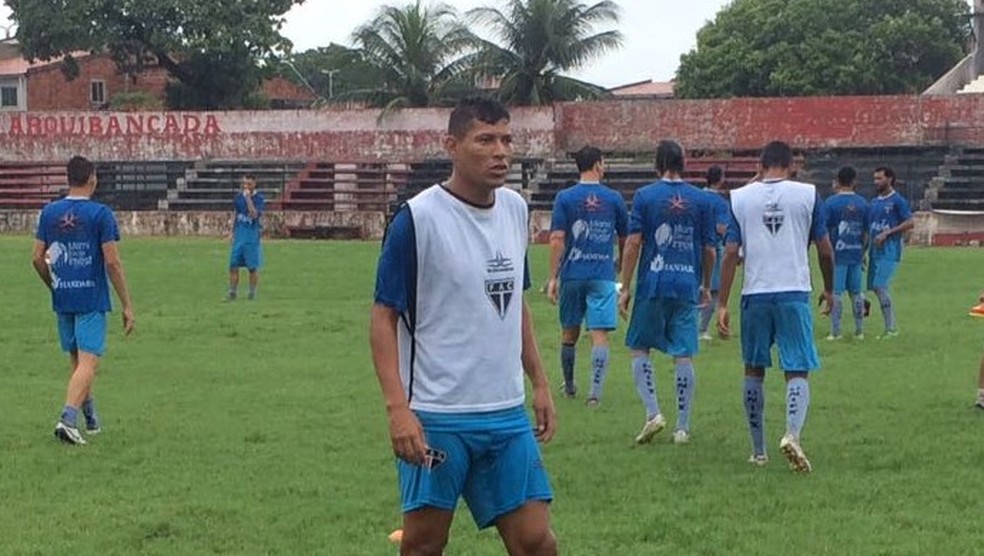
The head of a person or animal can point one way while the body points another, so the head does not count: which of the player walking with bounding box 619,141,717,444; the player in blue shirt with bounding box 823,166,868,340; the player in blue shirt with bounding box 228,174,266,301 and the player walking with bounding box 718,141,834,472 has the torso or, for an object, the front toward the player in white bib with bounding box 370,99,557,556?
the player in blue shirt with bounding box 228,174,266,301

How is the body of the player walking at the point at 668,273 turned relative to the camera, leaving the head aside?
away from the camera

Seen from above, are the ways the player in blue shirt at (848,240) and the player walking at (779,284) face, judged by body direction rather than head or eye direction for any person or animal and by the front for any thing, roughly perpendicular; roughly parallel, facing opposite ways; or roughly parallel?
roughly parallel

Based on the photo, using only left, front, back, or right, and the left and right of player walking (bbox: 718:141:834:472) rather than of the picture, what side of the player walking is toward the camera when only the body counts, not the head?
back

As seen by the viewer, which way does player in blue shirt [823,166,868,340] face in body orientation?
away from the camera

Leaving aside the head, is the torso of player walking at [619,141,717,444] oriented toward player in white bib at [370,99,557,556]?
no

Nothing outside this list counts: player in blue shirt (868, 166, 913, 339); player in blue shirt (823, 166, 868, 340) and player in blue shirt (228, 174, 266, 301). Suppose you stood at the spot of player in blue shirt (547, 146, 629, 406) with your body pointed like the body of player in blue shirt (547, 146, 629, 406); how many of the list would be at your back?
0

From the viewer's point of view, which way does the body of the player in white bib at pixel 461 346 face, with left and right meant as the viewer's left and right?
facing the viewer and to the right of the viewer

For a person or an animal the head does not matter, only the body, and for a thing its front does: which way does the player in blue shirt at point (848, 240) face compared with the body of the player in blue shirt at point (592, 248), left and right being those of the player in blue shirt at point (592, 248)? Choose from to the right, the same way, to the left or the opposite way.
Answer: the same way

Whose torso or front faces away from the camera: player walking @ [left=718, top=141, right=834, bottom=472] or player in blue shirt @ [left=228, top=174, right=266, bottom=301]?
the player walking

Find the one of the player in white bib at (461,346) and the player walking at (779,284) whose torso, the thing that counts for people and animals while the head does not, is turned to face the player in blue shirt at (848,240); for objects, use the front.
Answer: the player walking

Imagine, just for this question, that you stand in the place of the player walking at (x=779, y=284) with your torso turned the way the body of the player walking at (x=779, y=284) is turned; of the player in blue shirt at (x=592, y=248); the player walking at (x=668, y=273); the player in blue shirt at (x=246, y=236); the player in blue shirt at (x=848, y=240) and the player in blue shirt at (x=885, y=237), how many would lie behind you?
0

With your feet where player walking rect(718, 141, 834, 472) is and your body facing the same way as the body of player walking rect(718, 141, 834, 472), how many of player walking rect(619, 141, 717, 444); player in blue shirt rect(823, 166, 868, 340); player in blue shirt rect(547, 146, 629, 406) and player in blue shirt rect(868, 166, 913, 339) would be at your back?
0

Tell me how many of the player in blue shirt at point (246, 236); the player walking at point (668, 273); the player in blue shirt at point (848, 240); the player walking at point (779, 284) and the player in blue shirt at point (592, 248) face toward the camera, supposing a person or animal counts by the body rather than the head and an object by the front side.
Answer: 1

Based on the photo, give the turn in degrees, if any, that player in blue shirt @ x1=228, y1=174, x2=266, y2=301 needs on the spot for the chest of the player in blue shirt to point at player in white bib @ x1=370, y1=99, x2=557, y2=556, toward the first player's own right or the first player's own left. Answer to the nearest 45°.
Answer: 0° — they already face them

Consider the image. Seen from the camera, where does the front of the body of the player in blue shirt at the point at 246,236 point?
toward the camera

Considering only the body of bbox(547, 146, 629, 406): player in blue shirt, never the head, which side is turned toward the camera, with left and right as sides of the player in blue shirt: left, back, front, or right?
back

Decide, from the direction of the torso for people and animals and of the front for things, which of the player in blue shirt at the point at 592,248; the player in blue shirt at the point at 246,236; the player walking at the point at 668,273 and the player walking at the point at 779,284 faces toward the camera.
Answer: the player in blue shirt at the point at 246,236
